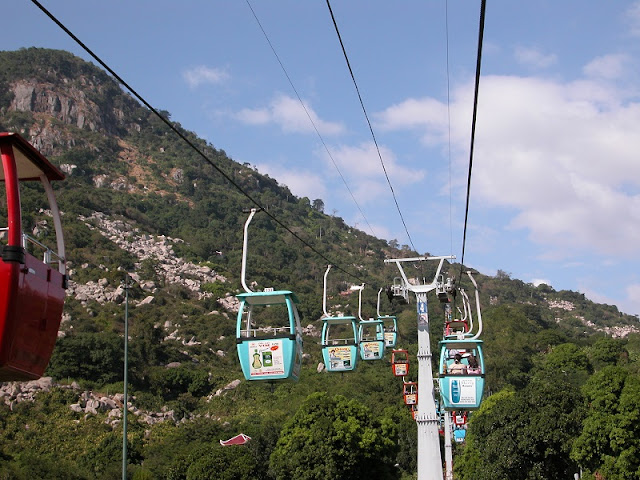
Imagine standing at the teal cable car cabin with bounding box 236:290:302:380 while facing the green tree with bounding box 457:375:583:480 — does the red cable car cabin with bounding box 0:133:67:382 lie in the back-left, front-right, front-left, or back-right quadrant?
back-right

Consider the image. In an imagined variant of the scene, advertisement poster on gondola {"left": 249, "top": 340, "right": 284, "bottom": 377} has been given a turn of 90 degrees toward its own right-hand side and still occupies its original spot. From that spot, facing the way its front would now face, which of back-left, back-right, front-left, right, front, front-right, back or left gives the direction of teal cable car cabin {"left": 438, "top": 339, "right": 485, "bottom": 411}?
back-right

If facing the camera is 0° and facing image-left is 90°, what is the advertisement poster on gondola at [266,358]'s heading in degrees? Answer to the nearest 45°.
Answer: approximately 0°

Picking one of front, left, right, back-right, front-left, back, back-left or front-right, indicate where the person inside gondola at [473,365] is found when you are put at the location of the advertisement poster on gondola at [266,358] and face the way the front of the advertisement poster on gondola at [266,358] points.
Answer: back-left
